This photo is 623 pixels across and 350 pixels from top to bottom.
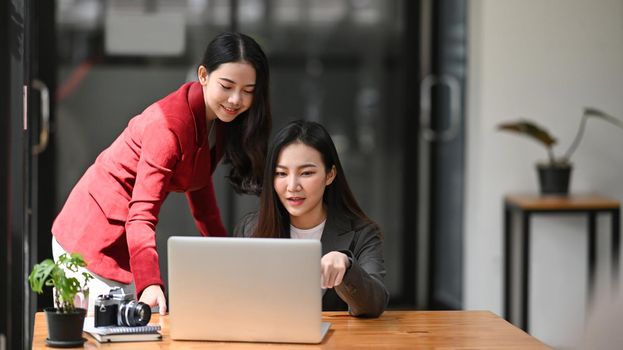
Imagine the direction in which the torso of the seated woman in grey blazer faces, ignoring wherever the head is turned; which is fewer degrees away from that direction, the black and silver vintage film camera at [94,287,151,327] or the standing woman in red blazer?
the black and silver vintage film camera

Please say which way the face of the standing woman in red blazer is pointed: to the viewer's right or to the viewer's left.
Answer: to the viewer's right

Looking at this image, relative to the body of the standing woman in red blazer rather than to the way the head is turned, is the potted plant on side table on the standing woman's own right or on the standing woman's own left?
on the standing woman's own left

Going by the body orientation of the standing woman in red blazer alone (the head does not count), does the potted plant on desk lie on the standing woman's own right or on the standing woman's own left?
on the standing woman's own right

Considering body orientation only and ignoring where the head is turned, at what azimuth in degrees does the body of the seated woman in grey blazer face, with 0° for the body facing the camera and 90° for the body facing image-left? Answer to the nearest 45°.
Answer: approximately 0°

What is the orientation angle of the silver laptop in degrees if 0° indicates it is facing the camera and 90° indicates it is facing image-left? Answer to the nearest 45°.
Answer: approximately 180°

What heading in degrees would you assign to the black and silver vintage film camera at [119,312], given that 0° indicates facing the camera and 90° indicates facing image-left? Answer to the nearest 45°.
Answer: approximately 315°

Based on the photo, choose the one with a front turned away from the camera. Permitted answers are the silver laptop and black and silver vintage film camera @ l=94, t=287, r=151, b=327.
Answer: the silver laptop

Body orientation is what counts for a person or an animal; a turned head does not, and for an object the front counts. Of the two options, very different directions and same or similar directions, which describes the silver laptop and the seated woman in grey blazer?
very different directions

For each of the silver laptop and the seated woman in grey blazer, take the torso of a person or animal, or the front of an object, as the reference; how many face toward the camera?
1

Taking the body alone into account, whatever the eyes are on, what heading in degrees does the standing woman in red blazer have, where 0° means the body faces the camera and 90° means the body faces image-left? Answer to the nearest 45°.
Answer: approximately 315°

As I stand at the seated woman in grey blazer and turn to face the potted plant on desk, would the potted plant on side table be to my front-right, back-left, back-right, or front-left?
back-right

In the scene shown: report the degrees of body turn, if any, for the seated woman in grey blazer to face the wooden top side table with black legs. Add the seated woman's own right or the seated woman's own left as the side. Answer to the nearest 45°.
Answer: approximately 135° to the seated woman's own left

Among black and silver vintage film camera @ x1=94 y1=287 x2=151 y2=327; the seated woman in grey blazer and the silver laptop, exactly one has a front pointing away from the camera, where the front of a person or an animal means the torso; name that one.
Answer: the silver laptop
